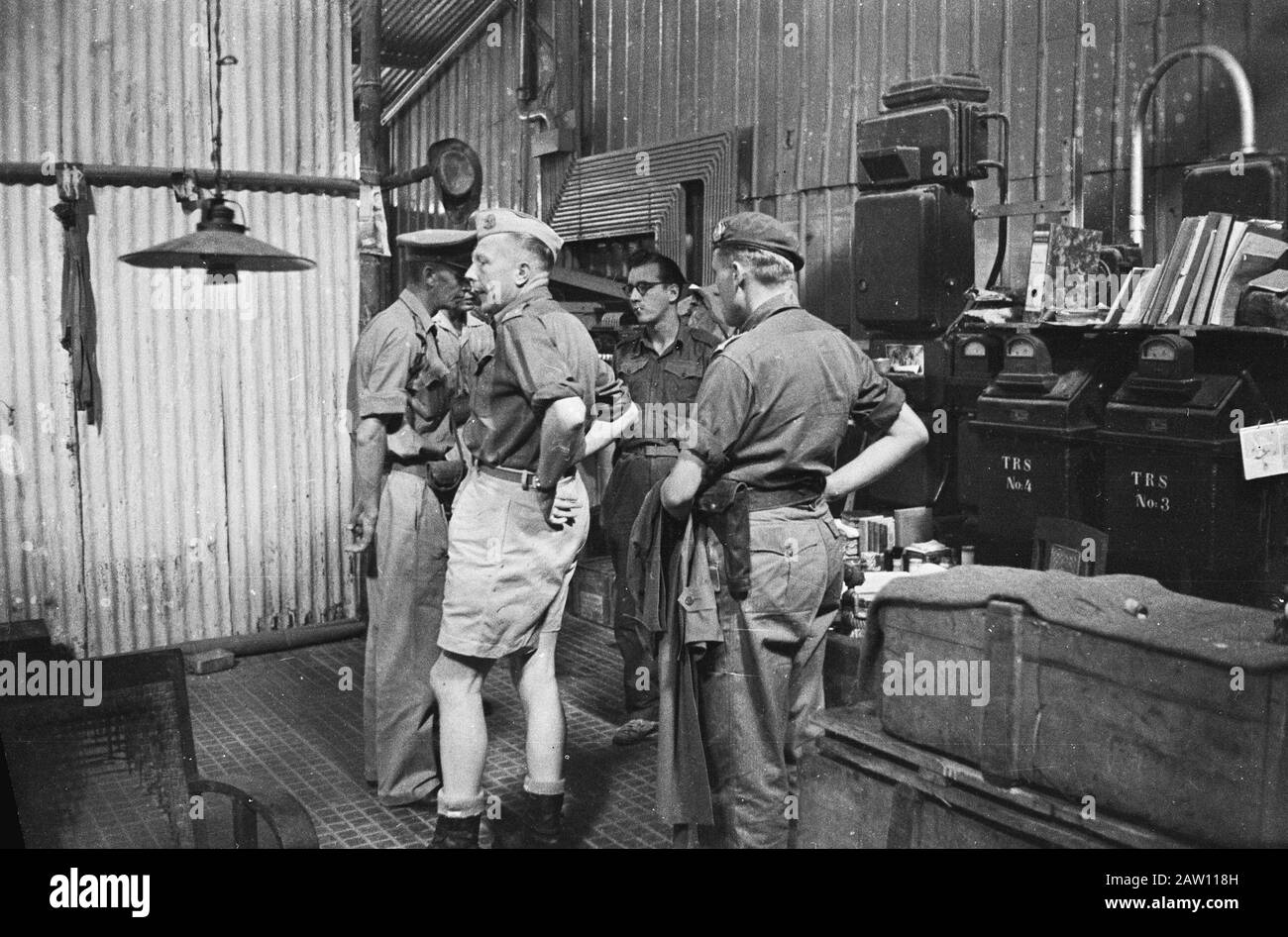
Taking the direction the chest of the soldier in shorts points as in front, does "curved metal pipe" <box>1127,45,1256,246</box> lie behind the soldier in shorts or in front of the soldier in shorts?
behind

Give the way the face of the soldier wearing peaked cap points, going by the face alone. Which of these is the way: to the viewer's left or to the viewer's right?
to the viewer's right

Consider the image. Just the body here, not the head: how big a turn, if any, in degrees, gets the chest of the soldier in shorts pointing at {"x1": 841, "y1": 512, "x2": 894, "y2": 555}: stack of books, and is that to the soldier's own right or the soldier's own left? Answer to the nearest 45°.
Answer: approximately 135° to the soldier's own right

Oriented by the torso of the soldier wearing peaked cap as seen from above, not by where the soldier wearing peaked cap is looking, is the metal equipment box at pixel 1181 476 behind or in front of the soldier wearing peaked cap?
in front

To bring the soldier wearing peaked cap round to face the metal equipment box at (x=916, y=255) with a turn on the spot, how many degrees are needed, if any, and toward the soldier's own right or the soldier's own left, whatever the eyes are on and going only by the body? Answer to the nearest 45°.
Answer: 0° — they already face it

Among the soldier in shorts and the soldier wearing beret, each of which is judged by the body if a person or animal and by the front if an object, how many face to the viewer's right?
0

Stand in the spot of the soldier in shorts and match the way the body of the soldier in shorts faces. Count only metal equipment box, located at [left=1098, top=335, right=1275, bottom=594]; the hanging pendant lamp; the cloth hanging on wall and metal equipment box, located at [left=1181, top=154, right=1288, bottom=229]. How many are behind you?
2

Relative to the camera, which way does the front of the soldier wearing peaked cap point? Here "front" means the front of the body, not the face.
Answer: to the viewer's right

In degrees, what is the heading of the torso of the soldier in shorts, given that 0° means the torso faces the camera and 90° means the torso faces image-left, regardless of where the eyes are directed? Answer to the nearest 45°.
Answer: approximately 90°

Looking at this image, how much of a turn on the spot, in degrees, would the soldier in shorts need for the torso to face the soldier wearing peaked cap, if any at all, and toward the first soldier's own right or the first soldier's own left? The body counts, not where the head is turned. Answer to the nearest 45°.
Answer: approximately 45° to the first soldier's own right

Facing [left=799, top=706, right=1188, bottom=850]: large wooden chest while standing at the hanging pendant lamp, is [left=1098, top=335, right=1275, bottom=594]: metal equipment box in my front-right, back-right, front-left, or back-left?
front-left

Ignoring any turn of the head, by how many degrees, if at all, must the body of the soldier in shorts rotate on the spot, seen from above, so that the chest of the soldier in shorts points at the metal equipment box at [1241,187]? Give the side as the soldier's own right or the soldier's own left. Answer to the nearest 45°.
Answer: approximately 180°

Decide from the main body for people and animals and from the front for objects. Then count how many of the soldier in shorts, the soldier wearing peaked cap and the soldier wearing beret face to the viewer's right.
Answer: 1

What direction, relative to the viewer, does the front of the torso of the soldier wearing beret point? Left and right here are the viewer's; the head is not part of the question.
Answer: facing away from the viewer and to the left of the viewer

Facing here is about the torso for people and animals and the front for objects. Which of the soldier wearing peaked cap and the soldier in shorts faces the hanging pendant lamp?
the soldier in shorts
